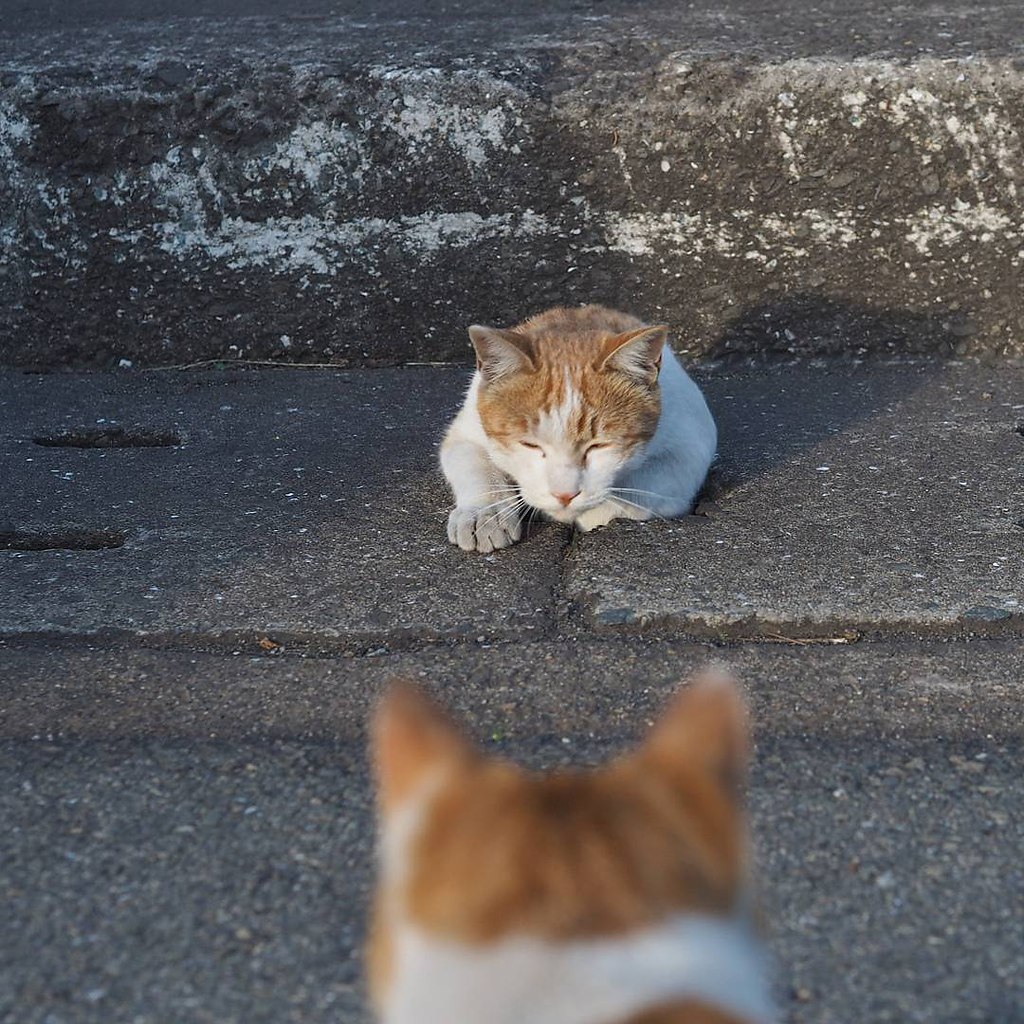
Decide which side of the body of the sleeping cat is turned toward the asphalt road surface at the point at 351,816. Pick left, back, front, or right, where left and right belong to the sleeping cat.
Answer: front

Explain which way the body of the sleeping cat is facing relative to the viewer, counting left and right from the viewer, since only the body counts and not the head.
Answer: facing the viewer

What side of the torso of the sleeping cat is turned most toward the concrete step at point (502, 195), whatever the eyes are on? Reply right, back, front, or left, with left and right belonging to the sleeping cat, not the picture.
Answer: back
